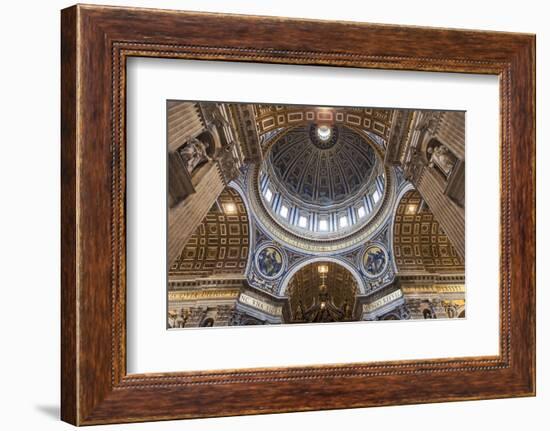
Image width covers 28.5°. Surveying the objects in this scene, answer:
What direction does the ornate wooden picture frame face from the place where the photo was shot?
facing the viewer and to the right of the viewer
